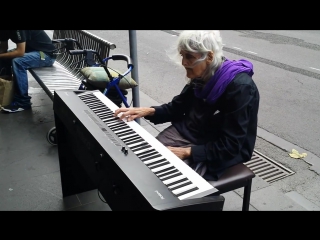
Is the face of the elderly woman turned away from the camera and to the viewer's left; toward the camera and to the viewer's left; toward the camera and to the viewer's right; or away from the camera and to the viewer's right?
toward the camera and to the viewer's left

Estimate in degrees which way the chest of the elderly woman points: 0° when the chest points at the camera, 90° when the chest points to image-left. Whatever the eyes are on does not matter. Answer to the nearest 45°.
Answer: approximately 45°

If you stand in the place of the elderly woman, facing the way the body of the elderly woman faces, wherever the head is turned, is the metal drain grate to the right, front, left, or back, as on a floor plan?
back

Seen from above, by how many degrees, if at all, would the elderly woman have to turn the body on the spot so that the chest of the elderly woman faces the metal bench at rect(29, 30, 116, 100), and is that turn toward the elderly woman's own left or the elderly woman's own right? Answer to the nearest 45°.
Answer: approximately 90° to the elderly woman's own right

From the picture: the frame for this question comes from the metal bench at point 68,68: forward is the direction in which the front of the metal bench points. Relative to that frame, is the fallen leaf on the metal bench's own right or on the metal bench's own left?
on the metal bench's own left

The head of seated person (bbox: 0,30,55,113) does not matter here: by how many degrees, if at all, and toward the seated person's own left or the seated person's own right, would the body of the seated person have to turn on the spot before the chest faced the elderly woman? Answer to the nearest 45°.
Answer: approximately 90° to the seated person's own left
